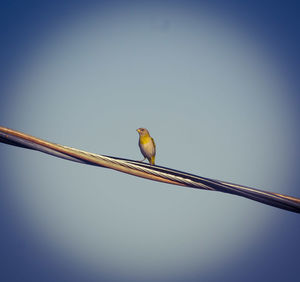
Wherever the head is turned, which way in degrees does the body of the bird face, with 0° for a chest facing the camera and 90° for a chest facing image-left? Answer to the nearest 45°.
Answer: approximately 45°
